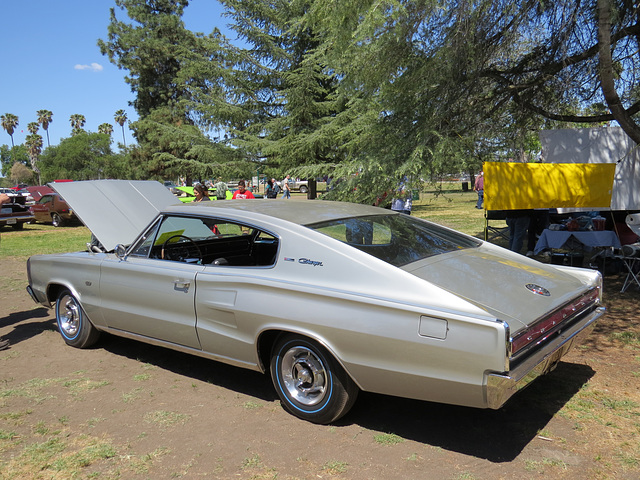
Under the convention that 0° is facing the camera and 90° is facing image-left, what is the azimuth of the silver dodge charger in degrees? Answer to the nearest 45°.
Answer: approximately 135°

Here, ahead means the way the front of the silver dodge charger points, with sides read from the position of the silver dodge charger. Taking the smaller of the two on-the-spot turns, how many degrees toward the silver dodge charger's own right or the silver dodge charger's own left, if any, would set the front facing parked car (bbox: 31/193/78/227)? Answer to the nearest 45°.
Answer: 0° — it already faces it

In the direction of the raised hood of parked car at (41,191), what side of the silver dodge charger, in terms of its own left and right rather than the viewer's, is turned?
front

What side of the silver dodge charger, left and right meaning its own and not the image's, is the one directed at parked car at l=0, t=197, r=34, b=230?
front

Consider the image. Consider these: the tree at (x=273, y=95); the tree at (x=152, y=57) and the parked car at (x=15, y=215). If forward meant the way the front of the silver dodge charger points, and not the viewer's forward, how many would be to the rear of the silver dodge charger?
0

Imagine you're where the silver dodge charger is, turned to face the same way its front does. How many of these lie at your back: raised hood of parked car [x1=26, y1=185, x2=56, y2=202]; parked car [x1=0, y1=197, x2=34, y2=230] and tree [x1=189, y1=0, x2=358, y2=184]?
0

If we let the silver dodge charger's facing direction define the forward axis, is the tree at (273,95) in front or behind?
in front

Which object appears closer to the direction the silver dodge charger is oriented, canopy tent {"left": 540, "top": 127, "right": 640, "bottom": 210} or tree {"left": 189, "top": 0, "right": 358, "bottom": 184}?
the tree

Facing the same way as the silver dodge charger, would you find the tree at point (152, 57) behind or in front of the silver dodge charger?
in front

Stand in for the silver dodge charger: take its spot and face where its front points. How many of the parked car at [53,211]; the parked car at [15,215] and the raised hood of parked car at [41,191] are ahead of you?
3

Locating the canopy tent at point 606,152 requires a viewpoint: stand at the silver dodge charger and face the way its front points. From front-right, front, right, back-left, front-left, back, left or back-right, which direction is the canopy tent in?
right
